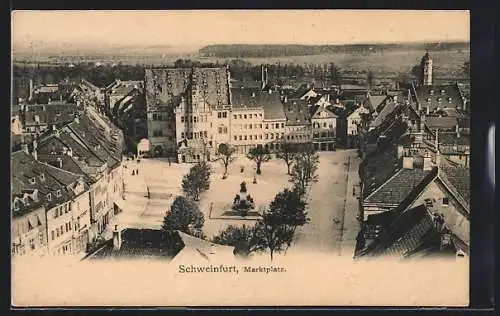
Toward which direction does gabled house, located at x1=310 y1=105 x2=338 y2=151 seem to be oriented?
toward the camera
